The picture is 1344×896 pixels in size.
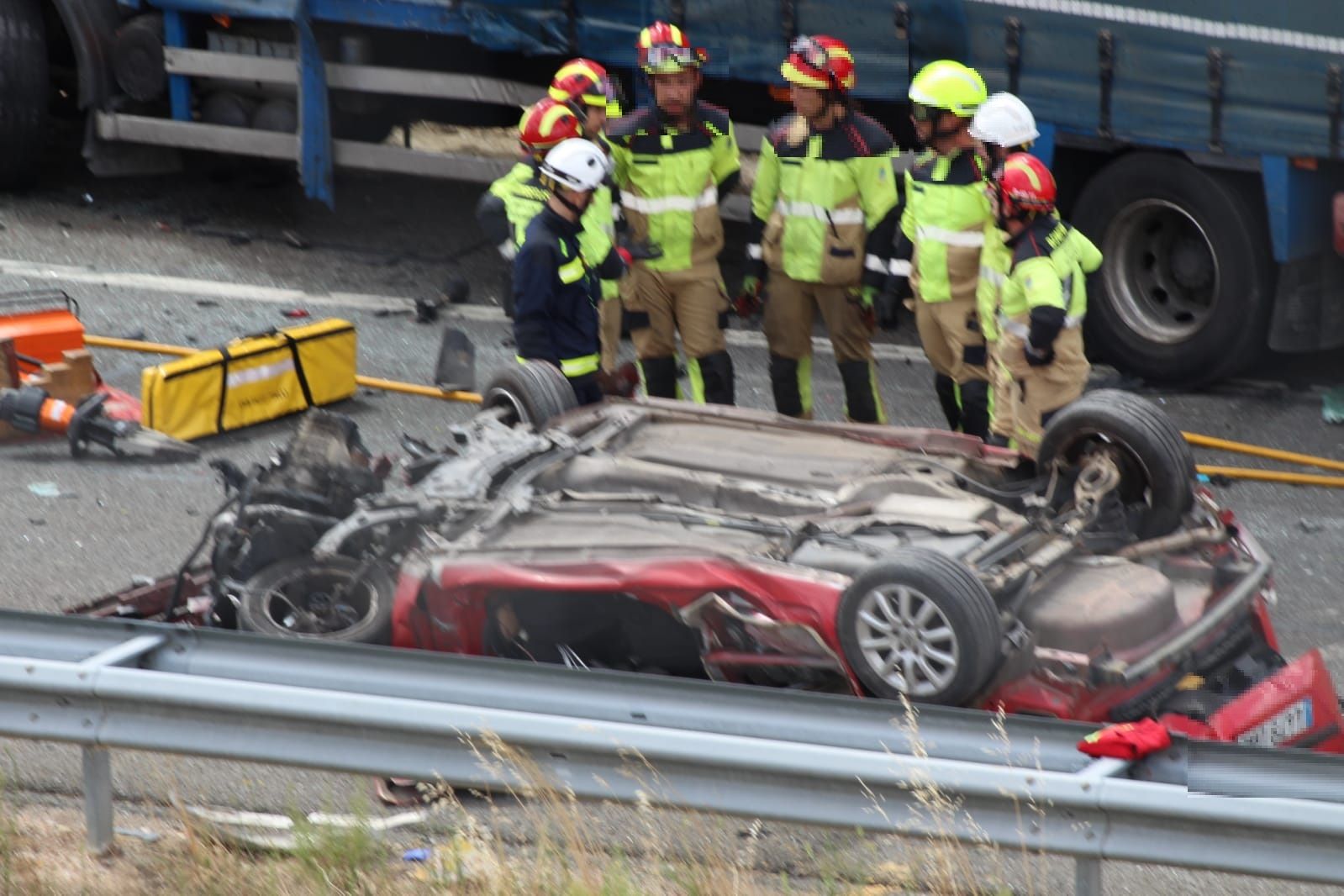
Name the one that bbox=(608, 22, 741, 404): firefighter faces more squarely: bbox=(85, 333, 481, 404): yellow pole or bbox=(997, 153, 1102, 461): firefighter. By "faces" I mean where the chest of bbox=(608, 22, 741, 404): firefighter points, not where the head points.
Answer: the firefighter

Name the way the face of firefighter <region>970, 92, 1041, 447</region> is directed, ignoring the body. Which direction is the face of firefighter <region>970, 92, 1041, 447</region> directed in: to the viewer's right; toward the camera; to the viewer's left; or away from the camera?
to the viewer's left

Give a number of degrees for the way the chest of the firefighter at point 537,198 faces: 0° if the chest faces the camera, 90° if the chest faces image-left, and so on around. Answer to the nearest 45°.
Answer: approximately 270°

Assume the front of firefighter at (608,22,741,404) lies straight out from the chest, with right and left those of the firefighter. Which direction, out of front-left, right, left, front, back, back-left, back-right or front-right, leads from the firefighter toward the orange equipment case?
right

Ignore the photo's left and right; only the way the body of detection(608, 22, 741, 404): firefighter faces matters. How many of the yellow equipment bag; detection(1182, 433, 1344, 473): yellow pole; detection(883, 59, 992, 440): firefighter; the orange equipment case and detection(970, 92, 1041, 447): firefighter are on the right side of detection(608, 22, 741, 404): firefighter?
2

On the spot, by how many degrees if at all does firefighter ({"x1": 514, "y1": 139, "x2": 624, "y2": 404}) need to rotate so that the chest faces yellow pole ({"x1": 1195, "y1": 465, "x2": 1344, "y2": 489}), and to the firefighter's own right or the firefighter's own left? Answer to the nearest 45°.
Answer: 0° — they already face it

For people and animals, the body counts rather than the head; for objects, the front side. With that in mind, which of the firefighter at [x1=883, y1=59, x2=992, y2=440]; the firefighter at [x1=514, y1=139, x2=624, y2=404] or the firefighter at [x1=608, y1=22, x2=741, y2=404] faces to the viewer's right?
the firefighter at [x1=514, y1=139, x2=624, y2=404]

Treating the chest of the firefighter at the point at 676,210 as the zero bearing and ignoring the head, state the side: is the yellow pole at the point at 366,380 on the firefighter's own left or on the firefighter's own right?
on the firefighter's own right

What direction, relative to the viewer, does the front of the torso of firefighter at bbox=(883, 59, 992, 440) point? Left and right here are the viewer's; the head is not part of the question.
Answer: facing the viewer and to the left of the viewer

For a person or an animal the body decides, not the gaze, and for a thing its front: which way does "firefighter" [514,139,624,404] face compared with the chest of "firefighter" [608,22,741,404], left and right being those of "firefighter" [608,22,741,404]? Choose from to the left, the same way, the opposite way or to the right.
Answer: to the left

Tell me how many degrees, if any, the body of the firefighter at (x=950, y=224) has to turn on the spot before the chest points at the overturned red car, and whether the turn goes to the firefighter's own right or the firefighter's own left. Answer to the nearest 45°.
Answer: approximately 45° to the firefighter's own left

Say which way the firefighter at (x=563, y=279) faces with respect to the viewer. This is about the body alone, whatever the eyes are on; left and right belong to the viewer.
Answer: facing to the right of the viewer
